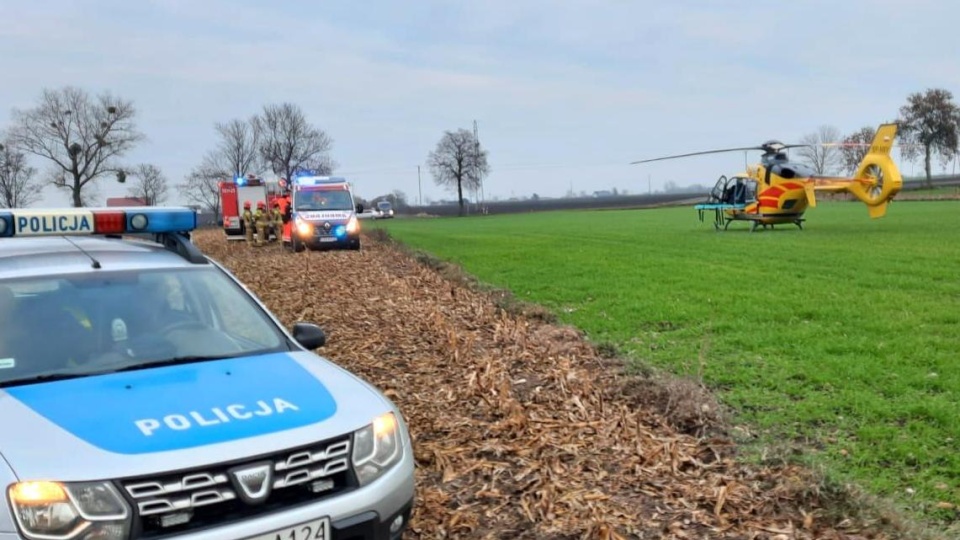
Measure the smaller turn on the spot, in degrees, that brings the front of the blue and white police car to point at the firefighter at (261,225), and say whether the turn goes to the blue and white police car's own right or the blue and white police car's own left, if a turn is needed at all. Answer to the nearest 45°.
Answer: approximately 135° to the blue and white police car's own left

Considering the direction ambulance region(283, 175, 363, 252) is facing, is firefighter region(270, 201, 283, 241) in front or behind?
behind

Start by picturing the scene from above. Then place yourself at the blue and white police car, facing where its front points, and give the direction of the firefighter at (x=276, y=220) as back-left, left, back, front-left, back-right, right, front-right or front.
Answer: back-left

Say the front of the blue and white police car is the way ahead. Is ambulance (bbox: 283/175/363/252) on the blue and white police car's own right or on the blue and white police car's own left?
on the blue and white police car's own left

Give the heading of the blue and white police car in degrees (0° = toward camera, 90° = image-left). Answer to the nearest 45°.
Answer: approximately 315°

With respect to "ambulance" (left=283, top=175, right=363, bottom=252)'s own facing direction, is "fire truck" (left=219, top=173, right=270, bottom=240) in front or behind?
behind

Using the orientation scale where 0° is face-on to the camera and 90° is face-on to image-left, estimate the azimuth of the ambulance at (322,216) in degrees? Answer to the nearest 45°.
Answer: approximately 0°
